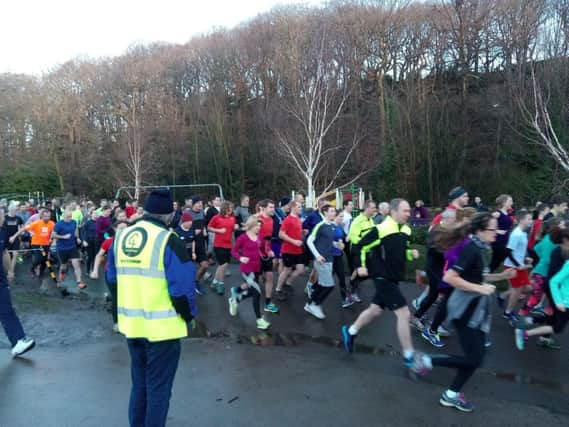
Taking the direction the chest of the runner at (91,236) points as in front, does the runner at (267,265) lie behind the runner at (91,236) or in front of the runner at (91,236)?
in front

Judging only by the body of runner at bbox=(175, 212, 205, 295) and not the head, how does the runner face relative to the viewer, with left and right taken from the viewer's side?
facing the viewer and to the right of the viewer

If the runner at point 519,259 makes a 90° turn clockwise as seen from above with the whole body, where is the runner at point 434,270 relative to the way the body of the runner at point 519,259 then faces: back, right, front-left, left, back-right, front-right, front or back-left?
front-right

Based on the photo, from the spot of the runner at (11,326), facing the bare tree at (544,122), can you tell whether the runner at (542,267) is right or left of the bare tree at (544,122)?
right

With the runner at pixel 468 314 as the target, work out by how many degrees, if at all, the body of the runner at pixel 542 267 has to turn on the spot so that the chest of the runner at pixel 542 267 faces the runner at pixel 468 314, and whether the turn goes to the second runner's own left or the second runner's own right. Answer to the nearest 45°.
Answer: approximately 90° to the second runner's own right

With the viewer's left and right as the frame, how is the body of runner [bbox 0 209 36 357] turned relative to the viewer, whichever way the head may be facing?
facing to the right of the viewer

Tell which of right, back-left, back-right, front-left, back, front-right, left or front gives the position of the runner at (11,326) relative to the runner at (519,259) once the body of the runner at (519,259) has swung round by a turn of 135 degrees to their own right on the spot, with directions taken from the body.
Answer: front

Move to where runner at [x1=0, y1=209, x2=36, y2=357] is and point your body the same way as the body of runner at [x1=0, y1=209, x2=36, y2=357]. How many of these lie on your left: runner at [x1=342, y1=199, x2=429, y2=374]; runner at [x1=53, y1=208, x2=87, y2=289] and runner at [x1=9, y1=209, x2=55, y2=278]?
2

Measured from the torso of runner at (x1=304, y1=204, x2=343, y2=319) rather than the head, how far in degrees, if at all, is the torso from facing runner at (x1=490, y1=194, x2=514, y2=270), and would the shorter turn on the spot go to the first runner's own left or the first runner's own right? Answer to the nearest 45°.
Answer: approximately 45° to the first runner's own left

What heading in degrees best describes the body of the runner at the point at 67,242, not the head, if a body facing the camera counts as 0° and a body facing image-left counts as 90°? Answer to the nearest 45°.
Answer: approximately 315°
